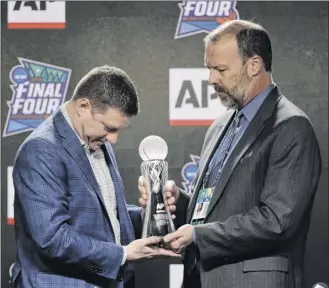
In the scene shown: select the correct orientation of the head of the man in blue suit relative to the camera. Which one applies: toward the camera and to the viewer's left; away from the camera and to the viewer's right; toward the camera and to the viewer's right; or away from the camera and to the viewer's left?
toward the camera and to the viewer's right

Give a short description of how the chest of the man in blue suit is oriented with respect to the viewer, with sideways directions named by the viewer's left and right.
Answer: facing the viewer and to the right of the viewer

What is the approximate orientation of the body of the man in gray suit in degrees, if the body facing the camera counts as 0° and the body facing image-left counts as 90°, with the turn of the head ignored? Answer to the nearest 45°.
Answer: approximately 45°

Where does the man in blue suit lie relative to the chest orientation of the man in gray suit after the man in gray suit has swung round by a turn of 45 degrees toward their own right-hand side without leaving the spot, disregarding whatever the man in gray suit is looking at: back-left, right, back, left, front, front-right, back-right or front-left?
front
